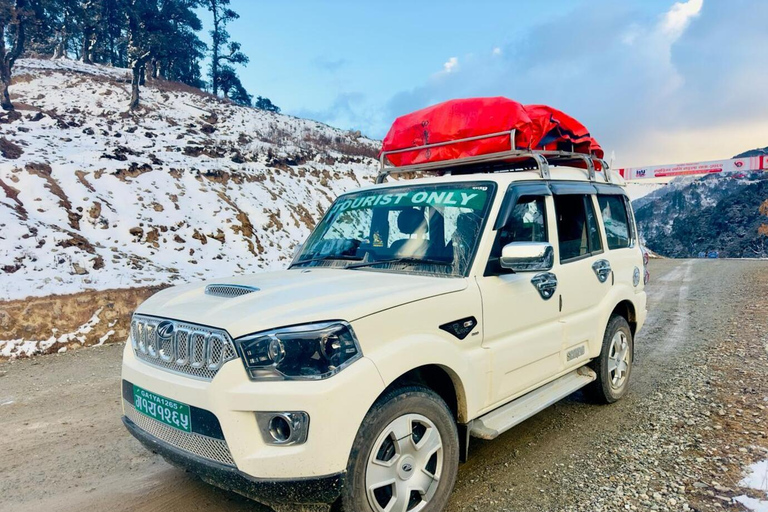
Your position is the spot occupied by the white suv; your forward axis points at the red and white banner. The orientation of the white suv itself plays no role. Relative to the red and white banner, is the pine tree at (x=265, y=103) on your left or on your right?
left

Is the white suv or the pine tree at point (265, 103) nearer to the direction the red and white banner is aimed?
the white suv

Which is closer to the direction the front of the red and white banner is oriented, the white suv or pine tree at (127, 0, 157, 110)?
the white suv

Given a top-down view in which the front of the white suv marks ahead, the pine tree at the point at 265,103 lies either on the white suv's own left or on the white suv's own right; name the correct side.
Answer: on the white suv's own right

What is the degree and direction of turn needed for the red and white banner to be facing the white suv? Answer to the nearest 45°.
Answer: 0° — it already faces it

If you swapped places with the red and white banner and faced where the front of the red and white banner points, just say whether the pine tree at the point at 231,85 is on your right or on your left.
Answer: on your right

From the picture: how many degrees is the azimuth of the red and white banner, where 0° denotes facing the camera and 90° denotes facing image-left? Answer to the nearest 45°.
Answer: approximately 0°

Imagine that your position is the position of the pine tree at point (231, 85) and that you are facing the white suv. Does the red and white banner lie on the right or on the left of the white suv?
left

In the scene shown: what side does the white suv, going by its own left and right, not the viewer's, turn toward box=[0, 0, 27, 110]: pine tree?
right

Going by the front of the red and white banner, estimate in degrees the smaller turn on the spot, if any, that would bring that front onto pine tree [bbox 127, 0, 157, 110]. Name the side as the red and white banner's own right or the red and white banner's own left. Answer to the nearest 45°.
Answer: approximately 45° to the red and white banner's own right

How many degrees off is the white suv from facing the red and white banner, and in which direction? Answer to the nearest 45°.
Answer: approximately 180°
